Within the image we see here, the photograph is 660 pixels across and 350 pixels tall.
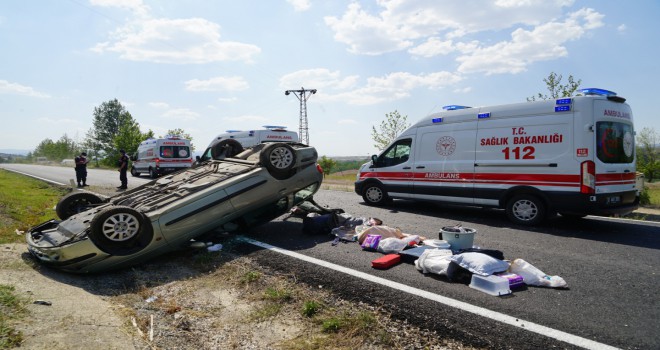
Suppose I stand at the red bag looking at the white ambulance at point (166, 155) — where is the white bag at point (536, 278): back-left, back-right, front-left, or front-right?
back-right

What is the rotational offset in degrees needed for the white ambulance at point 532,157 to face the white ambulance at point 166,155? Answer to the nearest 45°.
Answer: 0° — it already faces it

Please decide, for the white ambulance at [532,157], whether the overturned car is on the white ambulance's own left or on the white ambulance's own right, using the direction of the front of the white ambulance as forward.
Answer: on the white ambulance's own left

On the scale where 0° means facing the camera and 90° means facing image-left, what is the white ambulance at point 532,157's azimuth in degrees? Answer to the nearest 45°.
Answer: approximately 135°

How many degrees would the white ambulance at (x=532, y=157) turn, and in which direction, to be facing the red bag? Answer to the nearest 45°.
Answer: approximately 90° to its left
